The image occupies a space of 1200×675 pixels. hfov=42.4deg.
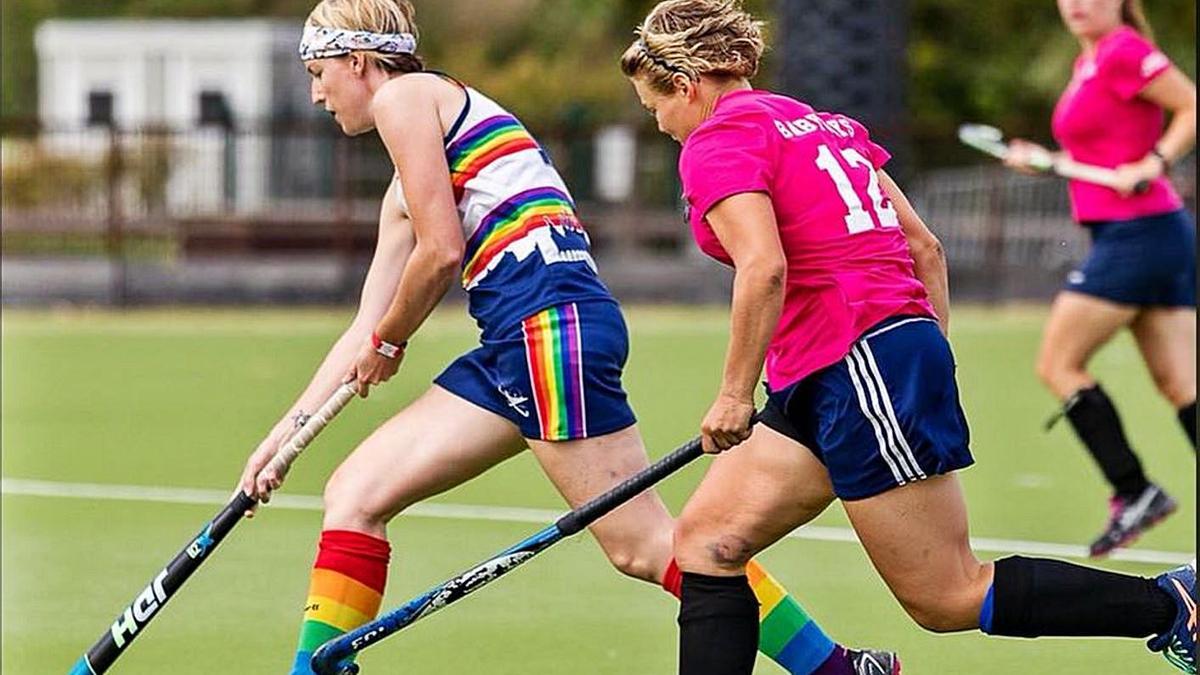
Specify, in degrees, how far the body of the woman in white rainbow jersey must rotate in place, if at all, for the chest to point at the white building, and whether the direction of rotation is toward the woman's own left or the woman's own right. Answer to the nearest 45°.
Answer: approximately 90° to the woman's own right

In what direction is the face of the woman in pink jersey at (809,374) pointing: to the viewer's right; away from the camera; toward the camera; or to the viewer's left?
to the viewer's left

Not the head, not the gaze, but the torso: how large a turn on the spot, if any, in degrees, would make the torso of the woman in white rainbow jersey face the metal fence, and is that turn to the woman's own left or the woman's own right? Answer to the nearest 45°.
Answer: approximately 90° to the woman's own right

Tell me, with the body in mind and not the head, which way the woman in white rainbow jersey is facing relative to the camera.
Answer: to the viewer's left

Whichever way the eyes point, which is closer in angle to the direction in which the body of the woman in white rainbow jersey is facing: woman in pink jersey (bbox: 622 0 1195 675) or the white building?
the white building

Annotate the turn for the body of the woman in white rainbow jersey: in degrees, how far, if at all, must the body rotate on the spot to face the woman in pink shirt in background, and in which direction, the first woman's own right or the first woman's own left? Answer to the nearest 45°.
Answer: approximately 135° to the first woman's own right

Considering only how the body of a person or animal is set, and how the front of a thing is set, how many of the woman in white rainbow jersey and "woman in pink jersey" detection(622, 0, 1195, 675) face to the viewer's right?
0

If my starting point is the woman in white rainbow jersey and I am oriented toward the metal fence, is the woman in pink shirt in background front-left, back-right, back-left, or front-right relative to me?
front-right

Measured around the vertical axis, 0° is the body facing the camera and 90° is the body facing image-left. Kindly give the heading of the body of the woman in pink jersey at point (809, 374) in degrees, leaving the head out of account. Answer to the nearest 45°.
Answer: approximately 135°

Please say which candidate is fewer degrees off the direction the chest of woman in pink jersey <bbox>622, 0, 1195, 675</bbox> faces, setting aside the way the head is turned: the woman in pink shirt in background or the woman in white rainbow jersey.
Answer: the woman in white rainbow jersey

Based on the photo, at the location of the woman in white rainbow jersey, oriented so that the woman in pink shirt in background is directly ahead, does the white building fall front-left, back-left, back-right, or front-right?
front-left

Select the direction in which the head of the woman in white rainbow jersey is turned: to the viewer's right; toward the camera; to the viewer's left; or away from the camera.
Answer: to the viewer's left

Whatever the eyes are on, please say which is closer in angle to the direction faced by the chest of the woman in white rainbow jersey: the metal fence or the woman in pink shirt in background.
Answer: the metal fence
